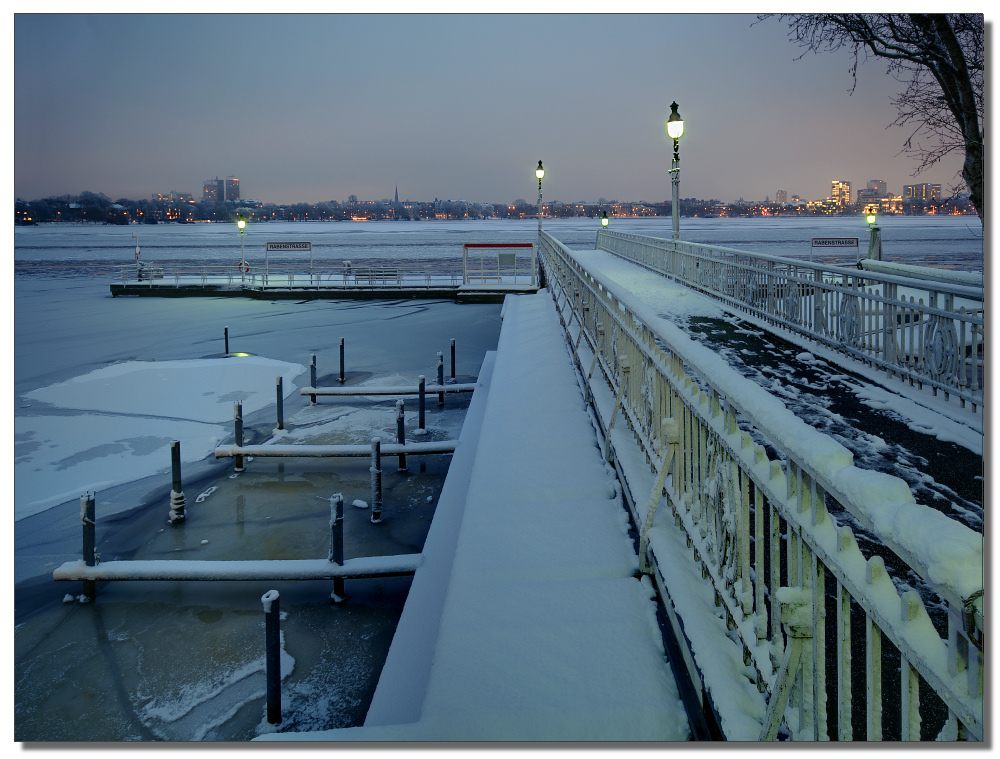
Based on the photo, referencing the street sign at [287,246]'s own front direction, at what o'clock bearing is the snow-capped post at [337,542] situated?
The snow-capped post is roughly at 12 o'clock from the street sign.

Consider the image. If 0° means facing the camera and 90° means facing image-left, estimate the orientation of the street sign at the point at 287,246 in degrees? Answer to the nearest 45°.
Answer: approximately 0°

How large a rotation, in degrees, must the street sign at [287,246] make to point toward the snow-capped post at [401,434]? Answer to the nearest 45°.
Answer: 0° — it already faces it

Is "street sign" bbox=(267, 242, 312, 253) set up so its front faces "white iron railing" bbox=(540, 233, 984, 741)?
yes
